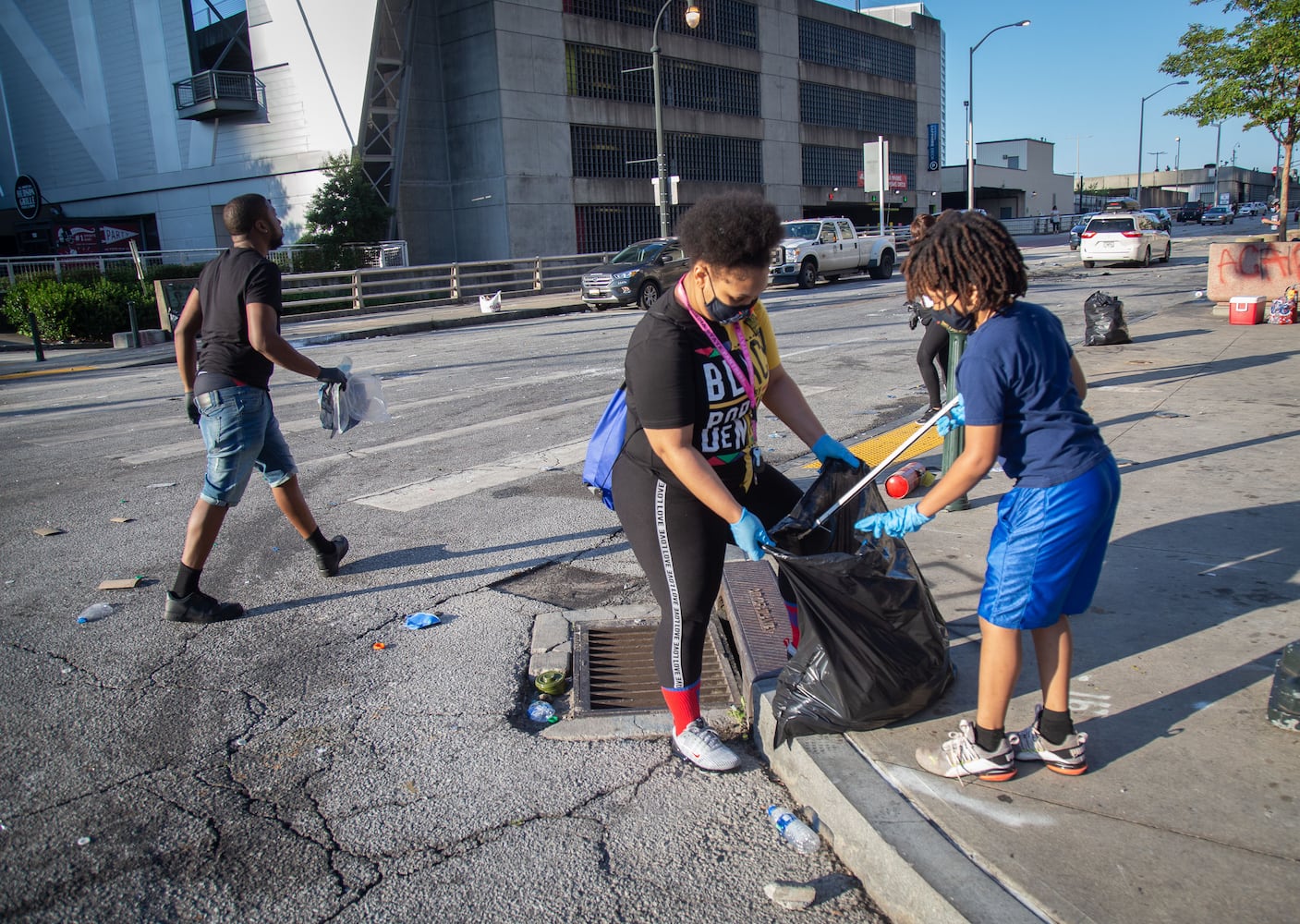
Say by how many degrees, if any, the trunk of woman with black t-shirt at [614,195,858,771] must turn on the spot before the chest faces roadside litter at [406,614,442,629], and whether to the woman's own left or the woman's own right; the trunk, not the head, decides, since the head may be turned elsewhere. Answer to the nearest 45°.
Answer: approximately 180°

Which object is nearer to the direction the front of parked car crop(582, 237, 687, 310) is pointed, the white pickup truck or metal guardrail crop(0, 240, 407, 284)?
the metal guardrail

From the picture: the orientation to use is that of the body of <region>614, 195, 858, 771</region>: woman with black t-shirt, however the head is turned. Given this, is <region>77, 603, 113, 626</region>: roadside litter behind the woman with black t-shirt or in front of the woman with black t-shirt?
behind

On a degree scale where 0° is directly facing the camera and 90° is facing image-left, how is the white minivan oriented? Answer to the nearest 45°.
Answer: approximately 225°

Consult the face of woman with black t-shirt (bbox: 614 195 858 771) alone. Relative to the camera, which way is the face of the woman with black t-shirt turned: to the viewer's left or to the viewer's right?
to the viewer's right

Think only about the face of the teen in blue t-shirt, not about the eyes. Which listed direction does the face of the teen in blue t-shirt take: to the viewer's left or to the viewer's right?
to the viewer's left

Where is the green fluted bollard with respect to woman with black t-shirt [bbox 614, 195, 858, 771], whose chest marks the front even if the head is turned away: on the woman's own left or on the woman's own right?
on the woman's own left

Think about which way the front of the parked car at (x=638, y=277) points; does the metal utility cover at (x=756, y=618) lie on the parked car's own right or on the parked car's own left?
on the parked car's own left

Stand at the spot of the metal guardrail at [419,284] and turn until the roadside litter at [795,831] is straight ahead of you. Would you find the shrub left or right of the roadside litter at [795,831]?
right

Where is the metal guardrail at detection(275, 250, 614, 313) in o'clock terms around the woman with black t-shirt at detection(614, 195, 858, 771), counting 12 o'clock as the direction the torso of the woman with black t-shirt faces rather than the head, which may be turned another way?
The metal guardrail is roughly at 7 o'clock from the woman with black t-shirt.
